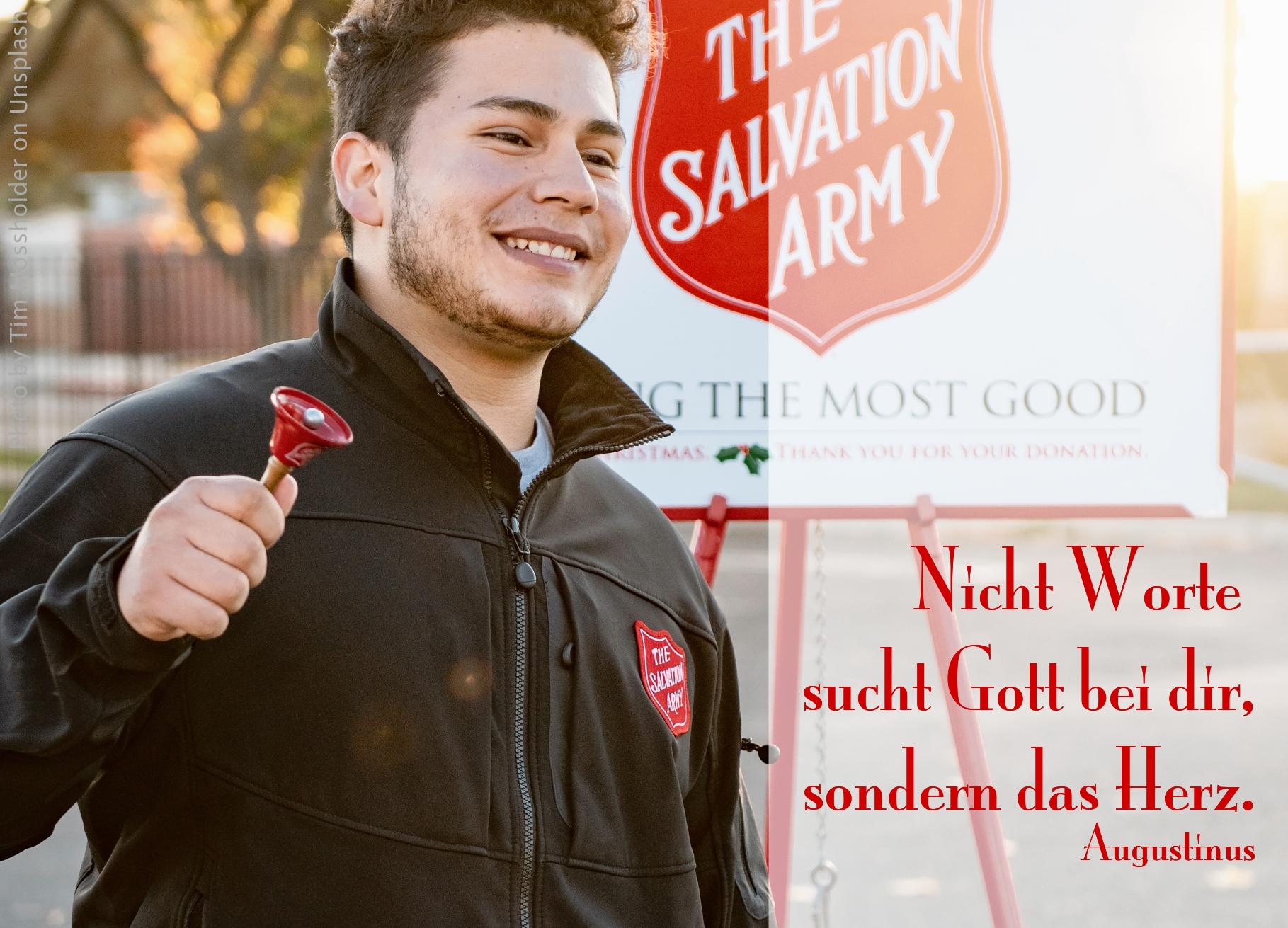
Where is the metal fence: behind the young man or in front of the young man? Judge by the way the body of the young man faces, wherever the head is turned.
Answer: behind

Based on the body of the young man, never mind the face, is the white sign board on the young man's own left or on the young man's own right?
on the young man's own left

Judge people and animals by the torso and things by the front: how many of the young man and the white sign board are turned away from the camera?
0

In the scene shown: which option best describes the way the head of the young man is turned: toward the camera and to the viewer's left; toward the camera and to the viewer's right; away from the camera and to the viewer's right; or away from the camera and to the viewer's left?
toward the camera and to the viewer's right

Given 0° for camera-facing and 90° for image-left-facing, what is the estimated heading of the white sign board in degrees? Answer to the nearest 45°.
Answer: approximately 0°

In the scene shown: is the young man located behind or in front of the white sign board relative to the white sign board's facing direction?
in front

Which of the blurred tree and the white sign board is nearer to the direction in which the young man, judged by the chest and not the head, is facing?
the white sign board

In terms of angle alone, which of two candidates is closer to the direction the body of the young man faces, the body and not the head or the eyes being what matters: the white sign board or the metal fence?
the white sign board

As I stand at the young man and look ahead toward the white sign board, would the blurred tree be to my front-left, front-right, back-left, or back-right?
front-left

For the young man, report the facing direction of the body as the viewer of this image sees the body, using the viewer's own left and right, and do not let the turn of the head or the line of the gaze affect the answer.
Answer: facing the viewer and to the right of the viewer

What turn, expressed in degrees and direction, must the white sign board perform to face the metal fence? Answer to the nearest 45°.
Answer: approximately 135° to its right

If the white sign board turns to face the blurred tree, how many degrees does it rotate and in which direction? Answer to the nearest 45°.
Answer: approximately 135° to its right

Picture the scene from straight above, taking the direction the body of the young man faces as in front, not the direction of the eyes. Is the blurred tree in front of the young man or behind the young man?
behind
